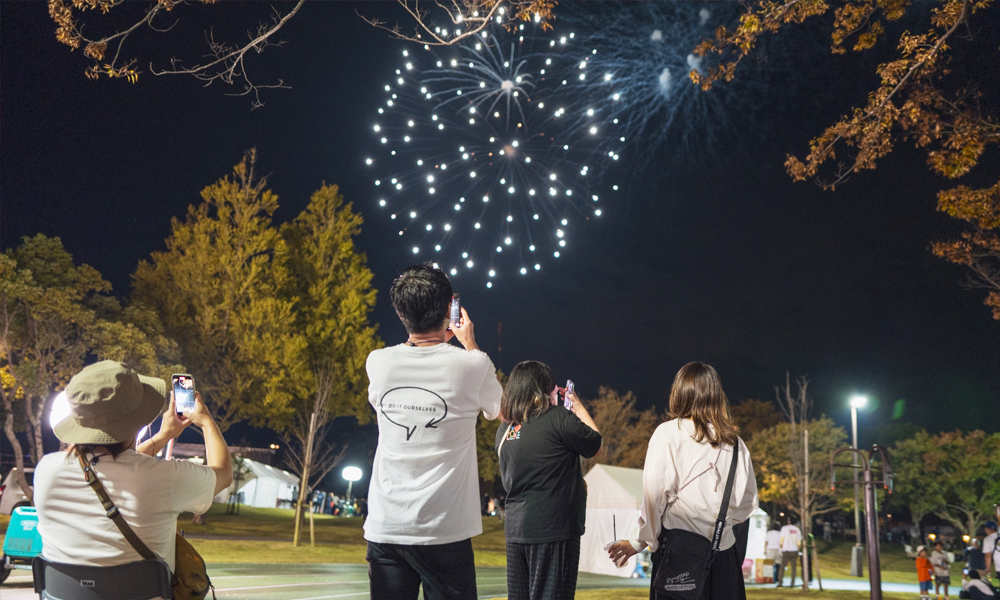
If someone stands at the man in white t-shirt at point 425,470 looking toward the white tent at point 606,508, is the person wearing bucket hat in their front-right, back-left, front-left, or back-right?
back-left

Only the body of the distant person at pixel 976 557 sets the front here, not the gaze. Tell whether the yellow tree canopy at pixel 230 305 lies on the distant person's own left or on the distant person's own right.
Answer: on the distant person's own left

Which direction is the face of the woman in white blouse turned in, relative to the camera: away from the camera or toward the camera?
away from the camera

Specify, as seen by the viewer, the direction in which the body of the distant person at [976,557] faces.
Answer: away from the camera

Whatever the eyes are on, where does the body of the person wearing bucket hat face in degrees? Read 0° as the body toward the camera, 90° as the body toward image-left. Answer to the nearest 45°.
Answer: approximately 225°

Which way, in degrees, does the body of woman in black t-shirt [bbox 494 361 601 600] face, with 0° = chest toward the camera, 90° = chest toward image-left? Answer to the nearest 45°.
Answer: approximately 225°
